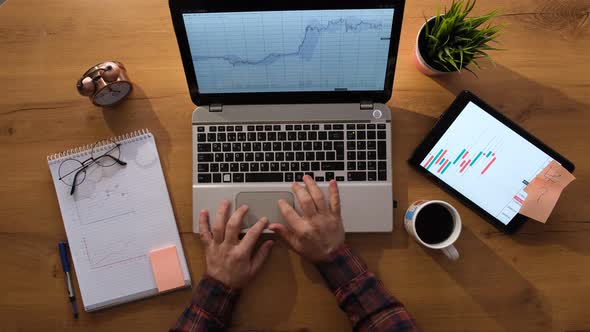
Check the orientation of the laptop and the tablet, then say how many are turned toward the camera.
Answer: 2

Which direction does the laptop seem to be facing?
toward the camera

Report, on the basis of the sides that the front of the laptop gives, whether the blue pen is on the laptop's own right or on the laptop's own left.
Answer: on the laptop's own right

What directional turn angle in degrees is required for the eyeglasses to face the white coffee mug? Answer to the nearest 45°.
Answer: approximately 180°

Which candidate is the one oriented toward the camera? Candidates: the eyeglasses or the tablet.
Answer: the tablet

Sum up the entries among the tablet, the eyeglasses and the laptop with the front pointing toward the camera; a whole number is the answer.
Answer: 2

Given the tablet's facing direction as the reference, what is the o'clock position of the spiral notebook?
The spiral notebook is roughly at 2 o'clock from the tablet.

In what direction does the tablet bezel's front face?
toward the camera

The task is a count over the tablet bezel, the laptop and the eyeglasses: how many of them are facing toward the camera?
2

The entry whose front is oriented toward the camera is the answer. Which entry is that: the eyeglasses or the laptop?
the laptop
